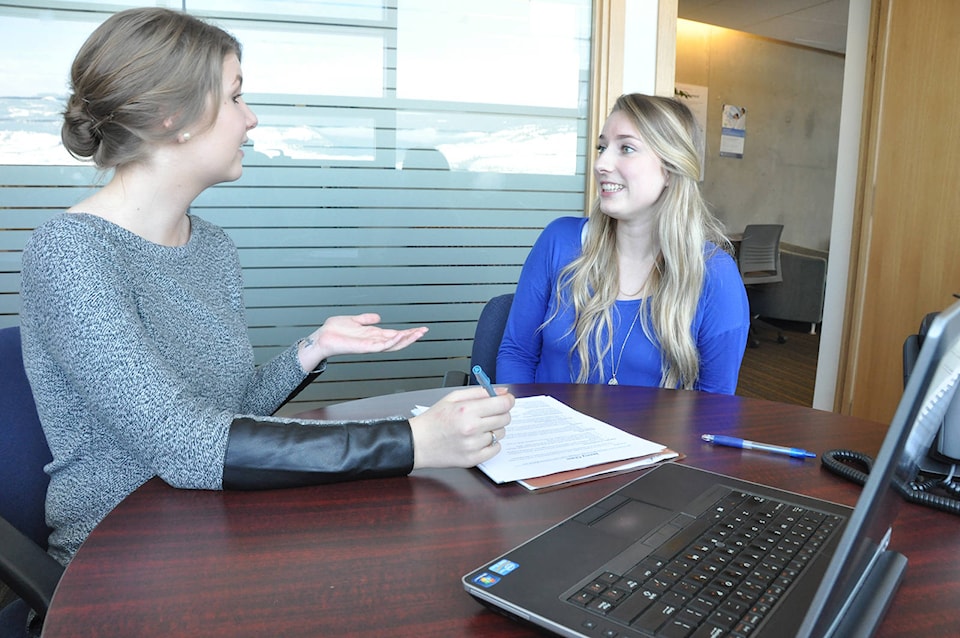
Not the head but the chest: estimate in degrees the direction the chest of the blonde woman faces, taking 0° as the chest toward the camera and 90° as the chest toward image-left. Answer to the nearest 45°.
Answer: approximately 0°

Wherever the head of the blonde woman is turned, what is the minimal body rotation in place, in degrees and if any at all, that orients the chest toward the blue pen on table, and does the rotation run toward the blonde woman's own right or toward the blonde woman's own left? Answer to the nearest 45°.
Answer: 0° — they already face it

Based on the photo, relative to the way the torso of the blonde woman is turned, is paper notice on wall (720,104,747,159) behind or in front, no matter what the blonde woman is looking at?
behind

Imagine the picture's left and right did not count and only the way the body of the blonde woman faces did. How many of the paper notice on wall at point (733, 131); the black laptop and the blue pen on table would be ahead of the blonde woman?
2

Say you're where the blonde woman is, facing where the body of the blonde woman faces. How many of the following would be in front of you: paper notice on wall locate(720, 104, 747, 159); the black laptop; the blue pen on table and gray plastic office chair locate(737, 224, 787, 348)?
2
